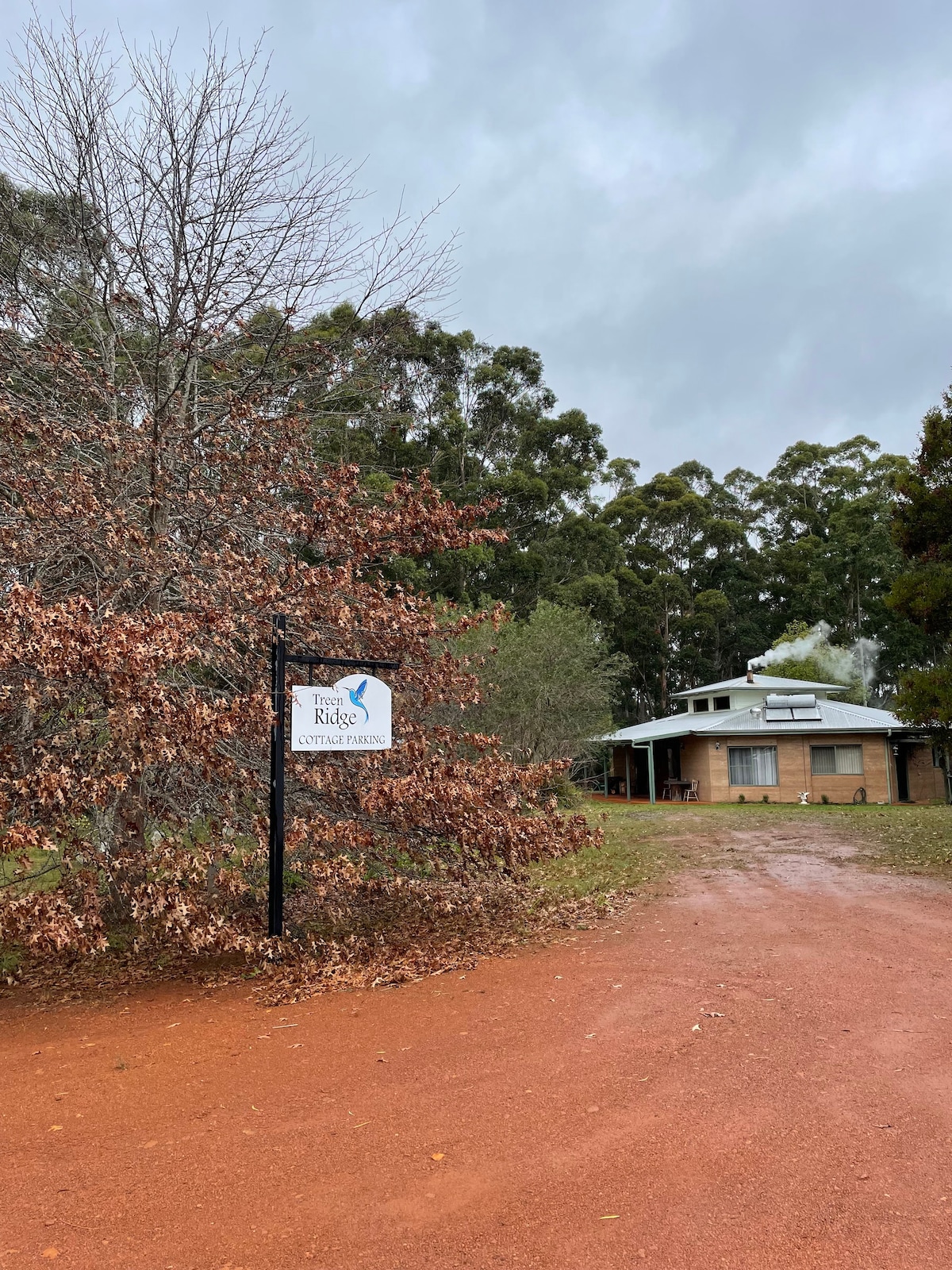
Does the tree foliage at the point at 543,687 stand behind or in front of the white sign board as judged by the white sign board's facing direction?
behind

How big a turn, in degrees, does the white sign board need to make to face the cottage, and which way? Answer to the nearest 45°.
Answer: approximately 135° to its left

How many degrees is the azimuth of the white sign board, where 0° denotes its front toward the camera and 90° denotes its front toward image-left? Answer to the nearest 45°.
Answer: approximately 0°

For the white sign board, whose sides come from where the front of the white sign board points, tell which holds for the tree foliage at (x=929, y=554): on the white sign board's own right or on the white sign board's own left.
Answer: on the white sign board's own left
